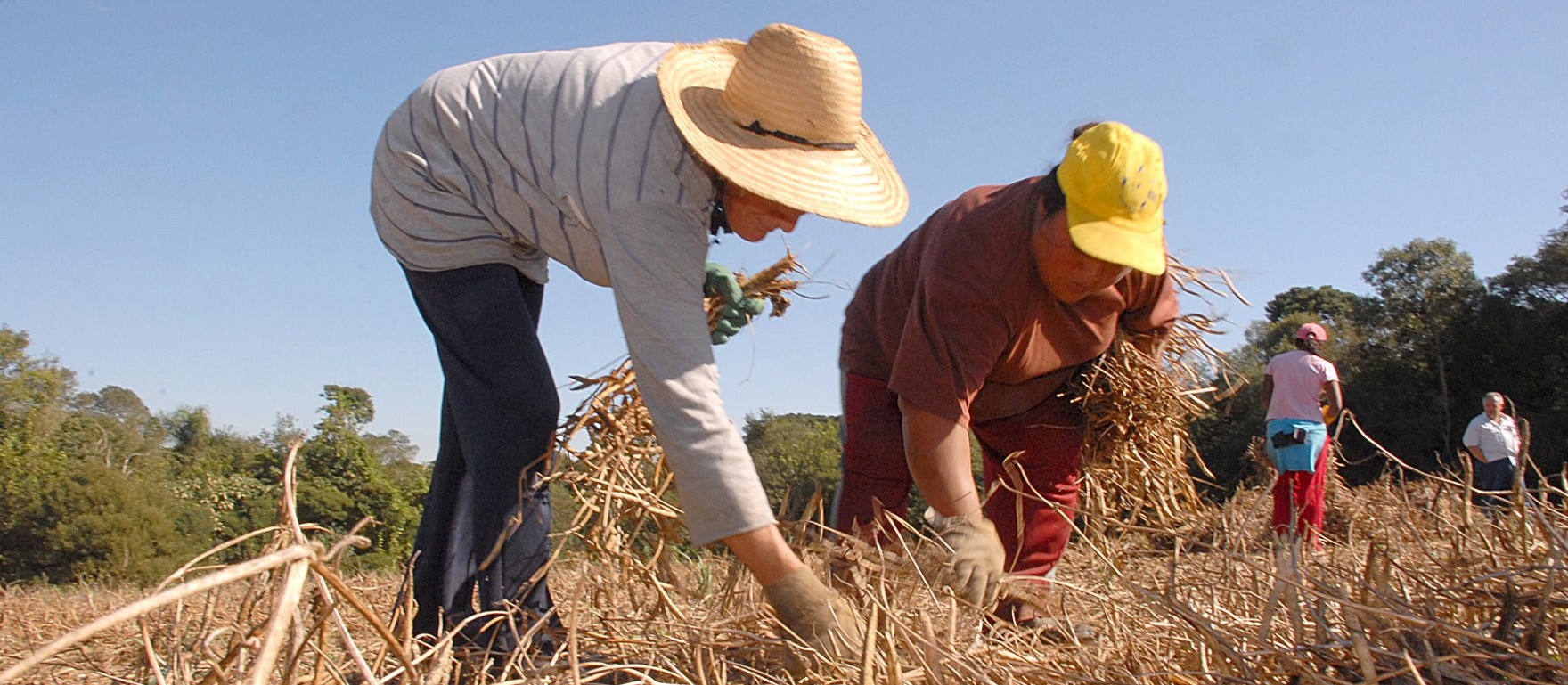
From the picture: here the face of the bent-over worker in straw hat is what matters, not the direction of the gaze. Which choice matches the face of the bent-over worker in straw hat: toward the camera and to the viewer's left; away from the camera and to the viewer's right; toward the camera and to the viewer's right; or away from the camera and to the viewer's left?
toward the camera and to the viewer's right

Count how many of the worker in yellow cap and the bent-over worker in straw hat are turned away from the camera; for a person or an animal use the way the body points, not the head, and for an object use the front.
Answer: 0

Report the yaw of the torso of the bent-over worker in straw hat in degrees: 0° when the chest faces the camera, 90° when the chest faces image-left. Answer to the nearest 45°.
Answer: approximately 270°

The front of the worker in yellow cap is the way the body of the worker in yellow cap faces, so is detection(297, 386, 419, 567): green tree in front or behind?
behind

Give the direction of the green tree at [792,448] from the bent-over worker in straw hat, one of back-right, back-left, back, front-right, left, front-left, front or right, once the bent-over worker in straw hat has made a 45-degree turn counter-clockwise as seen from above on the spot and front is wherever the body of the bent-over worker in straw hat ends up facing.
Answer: front-left

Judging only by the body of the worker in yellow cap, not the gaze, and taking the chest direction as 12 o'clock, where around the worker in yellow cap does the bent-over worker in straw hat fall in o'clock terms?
The bent-over worker in straw hat is roughly at 3 o'clock from the worker in yellow cap.
